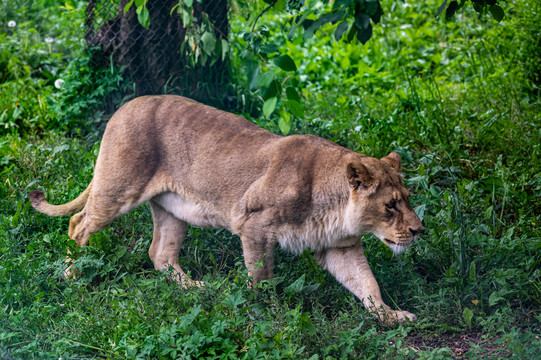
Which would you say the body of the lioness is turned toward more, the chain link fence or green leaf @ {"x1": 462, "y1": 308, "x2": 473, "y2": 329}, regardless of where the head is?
the green leaf

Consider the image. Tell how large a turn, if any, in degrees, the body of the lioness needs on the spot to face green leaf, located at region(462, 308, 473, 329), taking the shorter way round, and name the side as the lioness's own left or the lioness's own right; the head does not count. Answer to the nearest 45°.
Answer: approximately 45° to the lioness's own right

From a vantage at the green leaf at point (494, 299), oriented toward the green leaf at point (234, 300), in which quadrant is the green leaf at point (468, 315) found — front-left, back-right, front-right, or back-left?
front-left

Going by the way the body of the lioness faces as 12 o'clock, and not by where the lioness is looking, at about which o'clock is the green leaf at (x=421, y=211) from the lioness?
The green leaf is roughly at 12 o'clock from the lioness.

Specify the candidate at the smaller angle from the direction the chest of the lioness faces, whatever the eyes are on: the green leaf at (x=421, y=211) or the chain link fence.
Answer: the green leaf

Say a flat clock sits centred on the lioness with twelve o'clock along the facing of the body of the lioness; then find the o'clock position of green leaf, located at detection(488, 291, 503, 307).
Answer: The green leaf is roughly at 1 o'clock from the lioness.

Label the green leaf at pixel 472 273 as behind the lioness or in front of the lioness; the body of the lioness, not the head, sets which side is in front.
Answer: in front

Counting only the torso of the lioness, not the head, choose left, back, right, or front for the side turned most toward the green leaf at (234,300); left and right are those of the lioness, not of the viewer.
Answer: right

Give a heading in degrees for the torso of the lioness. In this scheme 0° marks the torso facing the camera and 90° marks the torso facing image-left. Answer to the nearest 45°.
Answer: approximately 270°

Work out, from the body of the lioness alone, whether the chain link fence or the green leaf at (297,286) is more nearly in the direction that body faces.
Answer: the green leaf

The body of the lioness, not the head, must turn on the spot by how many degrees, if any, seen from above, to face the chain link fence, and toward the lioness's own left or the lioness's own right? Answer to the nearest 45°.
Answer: approximately 135° to the lioness's own left
